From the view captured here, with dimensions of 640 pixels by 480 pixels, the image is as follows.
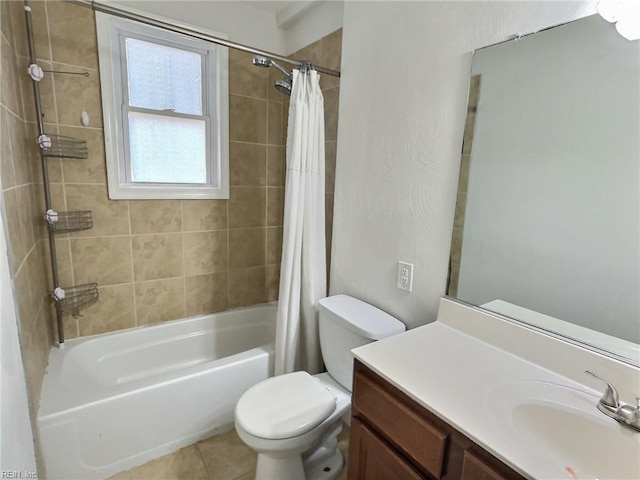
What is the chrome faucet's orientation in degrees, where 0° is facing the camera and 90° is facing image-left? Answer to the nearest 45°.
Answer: approximately 45°

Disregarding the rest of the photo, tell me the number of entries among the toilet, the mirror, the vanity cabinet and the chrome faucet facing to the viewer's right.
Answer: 0

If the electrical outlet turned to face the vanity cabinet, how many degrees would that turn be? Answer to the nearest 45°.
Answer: approximately 45° to its left

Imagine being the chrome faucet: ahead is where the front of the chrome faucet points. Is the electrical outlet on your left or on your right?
on your right

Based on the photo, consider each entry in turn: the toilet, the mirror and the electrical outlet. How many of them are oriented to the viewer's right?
0

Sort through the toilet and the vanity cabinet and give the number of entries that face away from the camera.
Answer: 0

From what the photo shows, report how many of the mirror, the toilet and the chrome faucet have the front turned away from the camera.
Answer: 0

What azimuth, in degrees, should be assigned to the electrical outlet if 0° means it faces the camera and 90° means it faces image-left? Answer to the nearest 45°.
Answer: approximately 45°

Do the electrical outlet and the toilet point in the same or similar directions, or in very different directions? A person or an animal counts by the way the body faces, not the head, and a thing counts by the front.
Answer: same or similar directions

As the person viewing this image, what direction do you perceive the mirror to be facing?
facing the viewer and to the left of the viewer

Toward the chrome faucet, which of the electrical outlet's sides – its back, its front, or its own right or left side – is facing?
left
